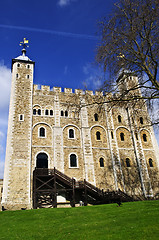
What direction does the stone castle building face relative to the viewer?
toward the camera
